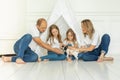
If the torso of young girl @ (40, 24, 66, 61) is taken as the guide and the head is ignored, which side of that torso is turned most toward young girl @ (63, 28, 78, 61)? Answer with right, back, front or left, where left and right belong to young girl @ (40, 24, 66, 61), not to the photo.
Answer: left

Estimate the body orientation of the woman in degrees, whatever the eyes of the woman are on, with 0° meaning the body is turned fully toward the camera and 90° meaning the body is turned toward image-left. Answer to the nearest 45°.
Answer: approximately 45°

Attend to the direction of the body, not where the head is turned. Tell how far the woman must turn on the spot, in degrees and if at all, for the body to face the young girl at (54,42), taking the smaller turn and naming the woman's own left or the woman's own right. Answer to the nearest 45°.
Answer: approximately 45° to the woman's own right

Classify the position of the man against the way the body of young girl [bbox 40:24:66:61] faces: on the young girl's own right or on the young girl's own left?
on the young girl's own right

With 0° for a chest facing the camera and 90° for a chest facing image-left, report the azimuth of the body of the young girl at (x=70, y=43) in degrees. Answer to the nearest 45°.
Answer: approximately 0°

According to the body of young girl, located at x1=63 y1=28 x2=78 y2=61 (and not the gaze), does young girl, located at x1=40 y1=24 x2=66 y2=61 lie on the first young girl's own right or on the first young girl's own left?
on the first young girl's own right
